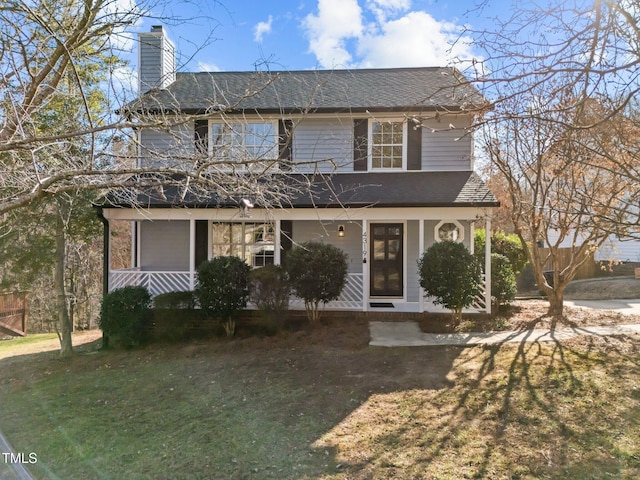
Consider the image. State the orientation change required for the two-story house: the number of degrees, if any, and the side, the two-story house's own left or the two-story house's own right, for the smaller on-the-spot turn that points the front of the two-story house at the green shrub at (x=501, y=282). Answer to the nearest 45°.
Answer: approximately 90° to the two-story house's own left

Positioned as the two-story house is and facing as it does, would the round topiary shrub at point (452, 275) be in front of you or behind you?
in front

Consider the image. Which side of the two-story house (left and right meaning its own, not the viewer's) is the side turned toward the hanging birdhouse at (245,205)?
front

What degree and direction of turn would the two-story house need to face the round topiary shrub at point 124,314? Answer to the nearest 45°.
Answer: approximately 45° to its right

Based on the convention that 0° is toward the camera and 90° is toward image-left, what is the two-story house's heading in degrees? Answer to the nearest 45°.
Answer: approximately 0°

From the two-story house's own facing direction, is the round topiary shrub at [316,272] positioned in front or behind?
in front

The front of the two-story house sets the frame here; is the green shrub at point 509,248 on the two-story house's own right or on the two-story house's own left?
on the two-story house's own left

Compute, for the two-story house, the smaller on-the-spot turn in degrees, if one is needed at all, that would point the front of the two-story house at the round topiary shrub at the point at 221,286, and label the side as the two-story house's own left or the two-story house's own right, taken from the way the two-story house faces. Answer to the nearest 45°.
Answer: approximately 45° to the two-story house's own right
